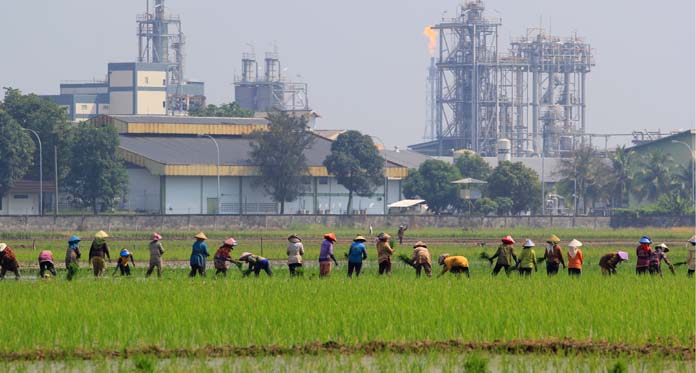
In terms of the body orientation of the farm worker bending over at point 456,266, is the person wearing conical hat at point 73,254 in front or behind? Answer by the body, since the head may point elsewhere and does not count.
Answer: in front

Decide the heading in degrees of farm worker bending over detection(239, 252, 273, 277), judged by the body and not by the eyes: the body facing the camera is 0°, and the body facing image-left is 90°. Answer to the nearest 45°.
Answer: approximately 90°

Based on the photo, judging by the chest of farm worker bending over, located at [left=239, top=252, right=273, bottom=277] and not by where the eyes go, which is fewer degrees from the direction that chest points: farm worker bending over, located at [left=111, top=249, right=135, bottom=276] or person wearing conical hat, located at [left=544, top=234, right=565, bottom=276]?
the farm worker bending over

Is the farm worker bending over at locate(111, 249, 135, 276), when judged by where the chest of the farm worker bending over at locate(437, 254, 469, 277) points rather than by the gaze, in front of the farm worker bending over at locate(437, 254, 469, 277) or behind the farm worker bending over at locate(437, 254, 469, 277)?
in front

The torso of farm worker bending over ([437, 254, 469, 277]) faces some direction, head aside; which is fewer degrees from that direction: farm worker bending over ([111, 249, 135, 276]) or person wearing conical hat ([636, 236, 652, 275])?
the farm worker bending over

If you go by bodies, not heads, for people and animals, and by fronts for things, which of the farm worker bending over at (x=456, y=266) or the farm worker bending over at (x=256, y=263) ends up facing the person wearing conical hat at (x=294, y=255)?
the farm worker bending over at (x=456, y=266)

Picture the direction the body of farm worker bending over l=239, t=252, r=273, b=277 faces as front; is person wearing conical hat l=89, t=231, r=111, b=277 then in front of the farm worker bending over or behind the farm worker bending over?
in front

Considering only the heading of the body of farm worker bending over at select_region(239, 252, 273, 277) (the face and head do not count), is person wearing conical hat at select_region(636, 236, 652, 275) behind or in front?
behind

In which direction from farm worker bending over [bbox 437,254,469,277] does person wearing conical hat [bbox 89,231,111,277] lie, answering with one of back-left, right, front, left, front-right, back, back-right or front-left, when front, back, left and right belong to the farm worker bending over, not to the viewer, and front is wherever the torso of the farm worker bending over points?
front

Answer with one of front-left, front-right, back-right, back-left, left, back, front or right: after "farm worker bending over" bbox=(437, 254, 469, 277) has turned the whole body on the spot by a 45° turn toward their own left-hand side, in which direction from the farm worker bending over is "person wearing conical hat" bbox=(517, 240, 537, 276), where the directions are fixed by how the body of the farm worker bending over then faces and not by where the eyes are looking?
back-left
